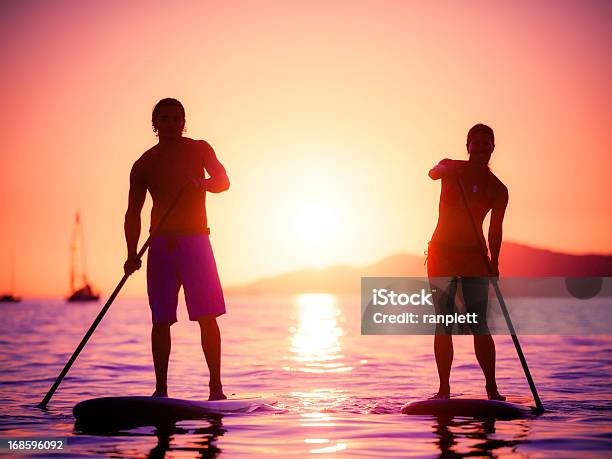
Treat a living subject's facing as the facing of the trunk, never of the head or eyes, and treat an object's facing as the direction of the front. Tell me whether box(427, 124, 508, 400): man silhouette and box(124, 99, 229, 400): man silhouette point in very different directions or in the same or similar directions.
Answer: same or similar directions

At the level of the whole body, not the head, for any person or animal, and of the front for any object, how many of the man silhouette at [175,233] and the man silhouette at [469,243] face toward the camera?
2

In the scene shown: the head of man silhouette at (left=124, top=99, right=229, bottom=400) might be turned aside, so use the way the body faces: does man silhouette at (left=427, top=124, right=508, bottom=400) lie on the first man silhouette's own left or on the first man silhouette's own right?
on the first man silhouette's own left

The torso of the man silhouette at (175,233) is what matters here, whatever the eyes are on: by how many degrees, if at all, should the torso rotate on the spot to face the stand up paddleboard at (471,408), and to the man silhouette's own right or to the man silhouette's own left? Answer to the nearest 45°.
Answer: approximately 90° to the man silhouette's own left

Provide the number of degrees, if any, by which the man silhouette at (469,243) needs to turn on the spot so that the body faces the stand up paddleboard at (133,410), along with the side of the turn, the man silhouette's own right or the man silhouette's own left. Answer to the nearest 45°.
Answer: approximately 45° to the man silhouette's own right

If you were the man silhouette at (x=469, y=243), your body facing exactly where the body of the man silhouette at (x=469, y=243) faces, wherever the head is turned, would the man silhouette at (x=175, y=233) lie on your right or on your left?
on your right

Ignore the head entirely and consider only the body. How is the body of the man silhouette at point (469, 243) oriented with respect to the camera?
toward the camera

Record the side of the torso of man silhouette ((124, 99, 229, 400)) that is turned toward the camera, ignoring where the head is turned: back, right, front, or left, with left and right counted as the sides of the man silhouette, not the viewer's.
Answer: front
